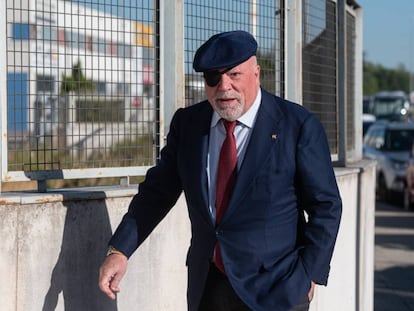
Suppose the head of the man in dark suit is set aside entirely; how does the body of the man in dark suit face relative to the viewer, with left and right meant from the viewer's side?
facing the viewer and to the left of the viewer

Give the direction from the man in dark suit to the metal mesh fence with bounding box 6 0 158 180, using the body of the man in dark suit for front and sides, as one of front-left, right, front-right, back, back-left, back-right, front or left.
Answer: right

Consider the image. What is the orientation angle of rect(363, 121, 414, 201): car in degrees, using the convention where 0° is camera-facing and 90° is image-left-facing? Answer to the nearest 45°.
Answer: approximately 315°

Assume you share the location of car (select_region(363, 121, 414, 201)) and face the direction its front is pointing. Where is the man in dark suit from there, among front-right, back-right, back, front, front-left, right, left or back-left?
front-right

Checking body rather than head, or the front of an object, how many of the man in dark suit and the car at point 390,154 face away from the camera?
0

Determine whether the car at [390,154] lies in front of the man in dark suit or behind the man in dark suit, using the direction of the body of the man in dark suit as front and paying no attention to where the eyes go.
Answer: behind

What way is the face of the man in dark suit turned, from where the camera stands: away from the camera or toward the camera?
toward the camera
